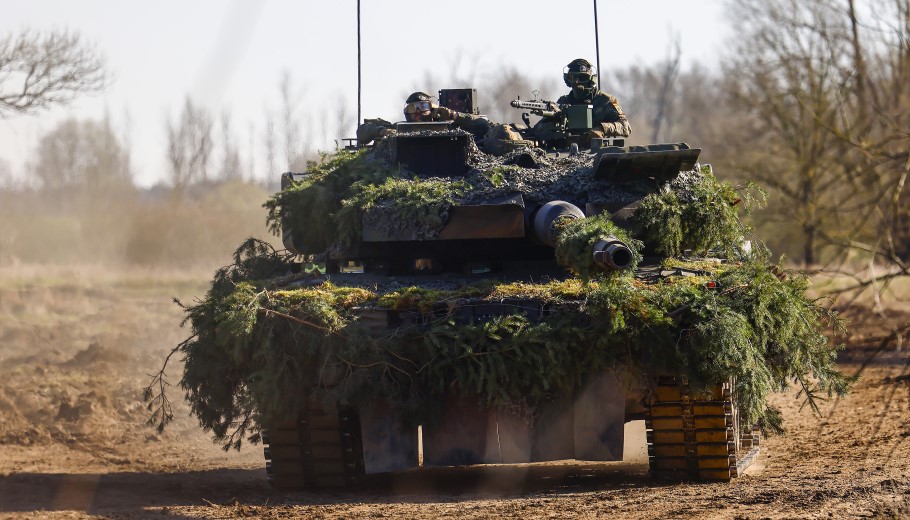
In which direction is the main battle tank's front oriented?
toward the camera

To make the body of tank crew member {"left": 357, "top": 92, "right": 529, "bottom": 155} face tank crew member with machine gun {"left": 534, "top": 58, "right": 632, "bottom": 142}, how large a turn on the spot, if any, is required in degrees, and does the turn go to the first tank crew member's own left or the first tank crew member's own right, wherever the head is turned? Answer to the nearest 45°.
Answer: approximately 135° to the first tank crew member's own left

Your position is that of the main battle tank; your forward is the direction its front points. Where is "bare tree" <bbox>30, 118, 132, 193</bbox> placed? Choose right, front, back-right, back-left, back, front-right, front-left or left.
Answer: back-right

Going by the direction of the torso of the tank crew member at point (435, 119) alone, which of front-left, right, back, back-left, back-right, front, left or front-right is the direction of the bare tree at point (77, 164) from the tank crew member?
back-right
